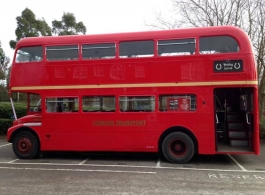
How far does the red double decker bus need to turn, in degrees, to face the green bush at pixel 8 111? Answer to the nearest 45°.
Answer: approximately 45° to its right

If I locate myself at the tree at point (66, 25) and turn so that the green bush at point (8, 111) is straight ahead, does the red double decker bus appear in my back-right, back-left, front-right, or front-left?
front-left

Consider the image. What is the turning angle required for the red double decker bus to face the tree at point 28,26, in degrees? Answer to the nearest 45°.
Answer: approximately 45° to its right

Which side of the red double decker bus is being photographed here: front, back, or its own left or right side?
left

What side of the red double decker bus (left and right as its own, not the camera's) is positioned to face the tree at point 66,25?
right
